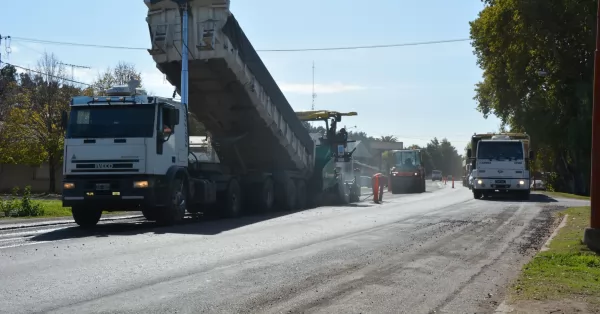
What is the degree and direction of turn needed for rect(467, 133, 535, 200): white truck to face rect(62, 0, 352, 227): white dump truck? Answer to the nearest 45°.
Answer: approximately 45° to its right

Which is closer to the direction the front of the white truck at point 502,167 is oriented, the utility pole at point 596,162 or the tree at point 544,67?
the utility pole

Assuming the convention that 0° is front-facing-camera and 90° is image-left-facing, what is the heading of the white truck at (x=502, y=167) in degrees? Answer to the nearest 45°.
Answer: approximately 0°

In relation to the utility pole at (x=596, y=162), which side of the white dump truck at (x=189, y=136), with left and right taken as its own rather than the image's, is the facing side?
left

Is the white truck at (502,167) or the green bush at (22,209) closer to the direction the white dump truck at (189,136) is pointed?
the green bush

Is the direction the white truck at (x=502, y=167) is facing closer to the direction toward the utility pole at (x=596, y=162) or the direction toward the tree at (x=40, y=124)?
the utility pole

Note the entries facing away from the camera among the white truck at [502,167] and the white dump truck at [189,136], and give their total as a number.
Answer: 0

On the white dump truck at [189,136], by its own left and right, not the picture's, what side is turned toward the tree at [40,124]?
right

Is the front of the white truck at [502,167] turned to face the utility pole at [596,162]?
yes

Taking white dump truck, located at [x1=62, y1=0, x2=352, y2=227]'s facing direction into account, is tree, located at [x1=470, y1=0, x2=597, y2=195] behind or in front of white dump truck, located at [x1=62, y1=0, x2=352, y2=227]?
behind

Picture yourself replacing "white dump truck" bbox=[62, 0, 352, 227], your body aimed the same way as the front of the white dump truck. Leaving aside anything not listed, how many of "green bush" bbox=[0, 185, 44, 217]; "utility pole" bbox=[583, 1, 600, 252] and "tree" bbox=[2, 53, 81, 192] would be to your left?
1
